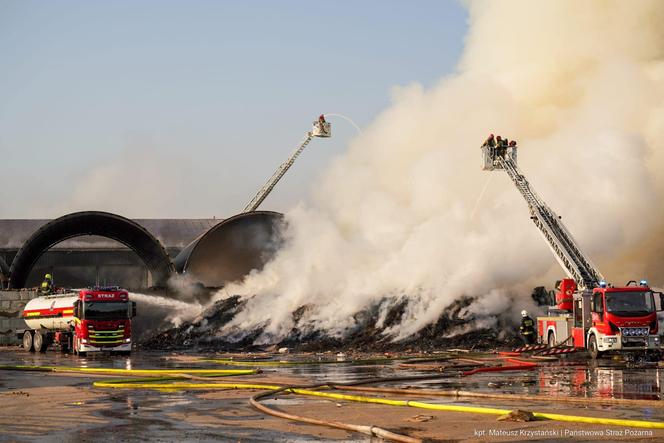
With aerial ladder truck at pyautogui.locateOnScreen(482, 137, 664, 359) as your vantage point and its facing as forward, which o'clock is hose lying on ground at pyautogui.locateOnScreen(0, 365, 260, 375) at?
The hose lying on ground is roughly at 4 o'clock from the aerial ladder truck.

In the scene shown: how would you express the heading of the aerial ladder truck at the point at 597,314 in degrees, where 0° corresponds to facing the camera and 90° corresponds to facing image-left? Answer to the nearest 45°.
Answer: approximately 315°

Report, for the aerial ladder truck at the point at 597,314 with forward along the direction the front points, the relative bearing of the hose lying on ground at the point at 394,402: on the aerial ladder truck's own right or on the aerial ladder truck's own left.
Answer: on the aerial ladder truck's own right

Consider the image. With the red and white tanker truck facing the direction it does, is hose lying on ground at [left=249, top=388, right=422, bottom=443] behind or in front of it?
in front

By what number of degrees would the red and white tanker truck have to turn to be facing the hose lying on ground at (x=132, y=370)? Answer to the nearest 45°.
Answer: approximately 45° to its right

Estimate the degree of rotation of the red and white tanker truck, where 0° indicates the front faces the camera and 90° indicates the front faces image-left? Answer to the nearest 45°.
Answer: approximately 315°

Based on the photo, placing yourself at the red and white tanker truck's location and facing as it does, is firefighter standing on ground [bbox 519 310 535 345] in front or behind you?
in front

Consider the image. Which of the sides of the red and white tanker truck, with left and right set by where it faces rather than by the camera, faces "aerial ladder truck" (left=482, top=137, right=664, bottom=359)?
front

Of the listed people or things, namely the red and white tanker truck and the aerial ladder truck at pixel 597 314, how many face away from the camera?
0

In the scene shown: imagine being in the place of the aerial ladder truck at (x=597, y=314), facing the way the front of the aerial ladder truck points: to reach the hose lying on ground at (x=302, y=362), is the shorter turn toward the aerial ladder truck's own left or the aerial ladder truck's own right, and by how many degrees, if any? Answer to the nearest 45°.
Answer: approximately 135° to the aerial ladder truck's own right
